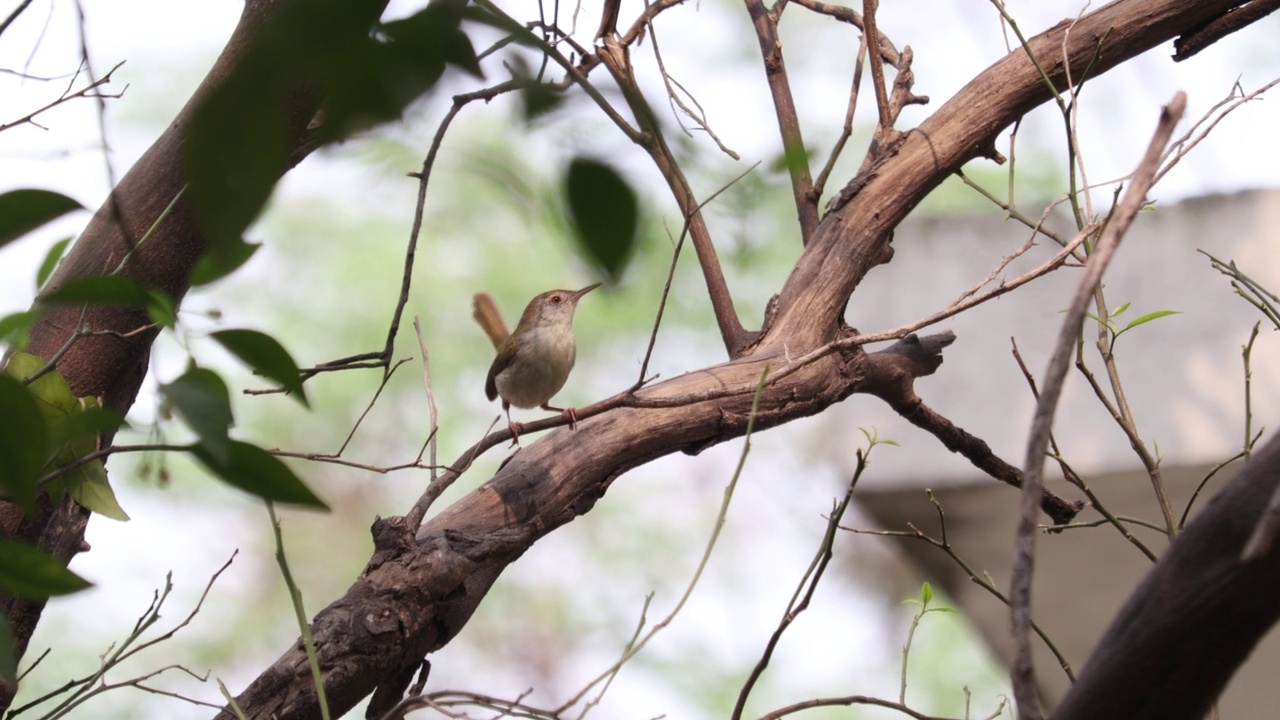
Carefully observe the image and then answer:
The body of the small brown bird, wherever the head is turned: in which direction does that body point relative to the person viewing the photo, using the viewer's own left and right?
facing the viewer and to the right of the viewer

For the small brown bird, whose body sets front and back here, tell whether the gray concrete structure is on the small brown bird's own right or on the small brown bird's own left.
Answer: on the small brown bird's own left

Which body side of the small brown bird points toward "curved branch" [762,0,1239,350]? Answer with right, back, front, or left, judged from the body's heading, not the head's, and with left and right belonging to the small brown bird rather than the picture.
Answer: front

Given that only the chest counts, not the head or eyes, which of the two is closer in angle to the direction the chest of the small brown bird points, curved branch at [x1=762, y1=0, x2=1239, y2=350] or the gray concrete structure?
the curved branch

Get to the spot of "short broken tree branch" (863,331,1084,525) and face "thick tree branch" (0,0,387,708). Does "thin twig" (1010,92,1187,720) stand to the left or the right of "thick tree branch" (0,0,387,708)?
left

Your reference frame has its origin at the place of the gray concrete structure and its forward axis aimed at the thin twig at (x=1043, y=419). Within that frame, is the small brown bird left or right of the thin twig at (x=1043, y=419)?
right

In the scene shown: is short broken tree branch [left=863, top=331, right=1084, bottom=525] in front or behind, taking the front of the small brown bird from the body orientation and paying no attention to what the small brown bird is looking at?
in front

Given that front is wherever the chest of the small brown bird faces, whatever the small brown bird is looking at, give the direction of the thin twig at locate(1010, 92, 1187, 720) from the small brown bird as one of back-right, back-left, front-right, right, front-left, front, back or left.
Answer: front-left

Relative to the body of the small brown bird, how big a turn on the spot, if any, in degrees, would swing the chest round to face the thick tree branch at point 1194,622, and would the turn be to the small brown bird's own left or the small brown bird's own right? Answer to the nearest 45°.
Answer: approximately 45° to the small brown bird's own right
